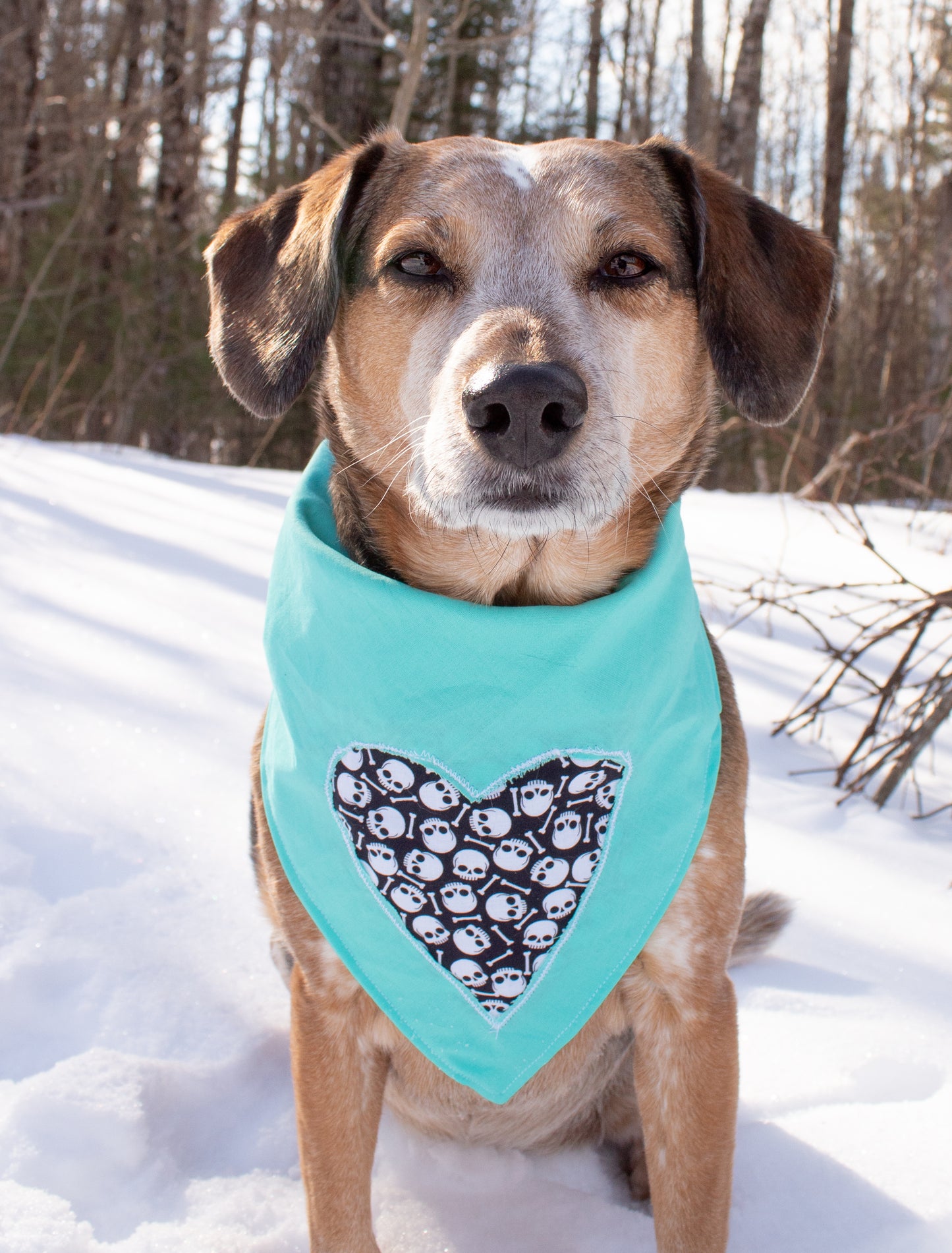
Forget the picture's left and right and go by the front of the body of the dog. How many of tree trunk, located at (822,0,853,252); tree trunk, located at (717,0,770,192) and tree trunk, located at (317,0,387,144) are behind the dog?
3

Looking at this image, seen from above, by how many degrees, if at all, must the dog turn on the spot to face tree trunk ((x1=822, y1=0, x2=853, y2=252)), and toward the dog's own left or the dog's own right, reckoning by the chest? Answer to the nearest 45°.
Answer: approximately 180°

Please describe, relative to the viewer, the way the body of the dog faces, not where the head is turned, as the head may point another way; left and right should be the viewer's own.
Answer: facing the viewer

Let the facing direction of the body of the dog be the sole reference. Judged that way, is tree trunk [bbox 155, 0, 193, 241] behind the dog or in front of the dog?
behind

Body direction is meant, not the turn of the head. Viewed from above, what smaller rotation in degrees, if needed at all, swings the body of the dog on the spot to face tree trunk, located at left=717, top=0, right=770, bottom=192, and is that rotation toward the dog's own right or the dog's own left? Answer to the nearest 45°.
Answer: approximately 180°

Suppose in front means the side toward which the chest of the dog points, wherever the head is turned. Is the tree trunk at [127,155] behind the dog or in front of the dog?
behind

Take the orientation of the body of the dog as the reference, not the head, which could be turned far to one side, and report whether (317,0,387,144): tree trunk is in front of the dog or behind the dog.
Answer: behind
